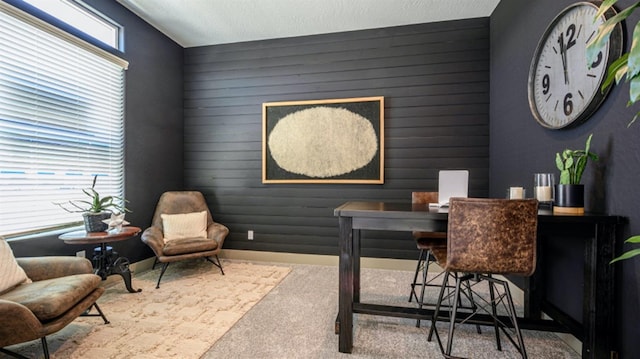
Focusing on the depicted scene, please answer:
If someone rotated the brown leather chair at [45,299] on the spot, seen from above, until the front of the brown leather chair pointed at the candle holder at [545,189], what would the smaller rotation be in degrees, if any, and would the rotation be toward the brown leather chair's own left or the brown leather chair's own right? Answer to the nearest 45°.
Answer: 0° — it already faces it

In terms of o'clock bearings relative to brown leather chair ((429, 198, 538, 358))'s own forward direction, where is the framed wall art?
The framed wall art is roughly at 10 o'clock from the brown leather chair.

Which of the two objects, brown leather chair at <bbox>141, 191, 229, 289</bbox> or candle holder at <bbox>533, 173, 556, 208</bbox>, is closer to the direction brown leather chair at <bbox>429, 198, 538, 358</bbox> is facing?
the candle holder

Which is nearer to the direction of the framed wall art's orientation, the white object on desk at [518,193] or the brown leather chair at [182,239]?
the white object on desk

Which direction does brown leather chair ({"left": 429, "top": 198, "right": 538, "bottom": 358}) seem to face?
away from the camera

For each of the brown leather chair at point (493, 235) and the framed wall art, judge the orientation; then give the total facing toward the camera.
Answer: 1

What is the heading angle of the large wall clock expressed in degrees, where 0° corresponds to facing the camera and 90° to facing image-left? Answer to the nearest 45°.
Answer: approximately 45°

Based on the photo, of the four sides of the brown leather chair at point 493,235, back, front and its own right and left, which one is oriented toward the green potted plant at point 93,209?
left
